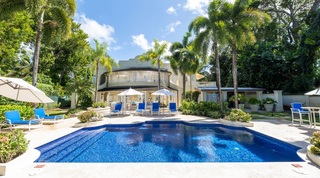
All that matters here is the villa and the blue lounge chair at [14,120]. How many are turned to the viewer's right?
1

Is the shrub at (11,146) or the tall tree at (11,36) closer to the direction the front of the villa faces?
the shrub

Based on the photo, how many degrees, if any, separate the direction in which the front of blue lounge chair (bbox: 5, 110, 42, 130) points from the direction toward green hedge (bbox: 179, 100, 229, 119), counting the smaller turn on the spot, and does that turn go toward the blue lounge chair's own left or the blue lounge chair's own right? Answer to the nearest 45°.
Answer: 0° — it already faces it

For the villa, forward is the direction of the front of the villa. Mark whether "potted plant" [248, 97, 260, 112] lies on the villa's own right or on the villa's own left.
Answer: on the villa's own left

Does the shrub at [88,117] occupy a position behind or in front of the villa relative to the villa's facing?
in front

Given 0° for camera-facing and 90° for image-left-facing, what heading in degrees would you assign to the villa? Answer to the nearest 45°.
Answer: approximately 0°

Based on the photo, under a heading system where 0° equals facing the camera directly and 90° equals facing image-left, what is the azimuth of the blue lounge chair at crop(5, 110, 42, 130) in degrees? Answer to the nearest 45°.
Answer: approximately 270°

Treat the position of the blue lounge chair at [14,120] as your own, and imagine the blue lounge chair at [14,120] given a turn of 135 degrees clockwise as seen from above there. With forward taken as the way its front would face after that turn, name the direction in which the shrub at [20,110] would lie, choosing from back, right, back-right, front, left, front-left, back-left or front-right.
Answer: back-right
